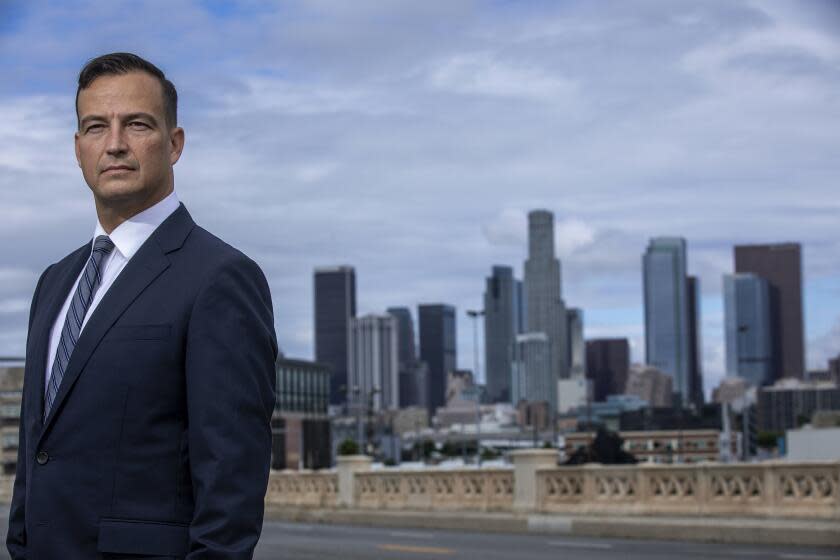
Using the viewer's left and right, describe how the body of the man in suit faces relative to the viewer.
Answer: facing the viewer and to the left of the viewer
